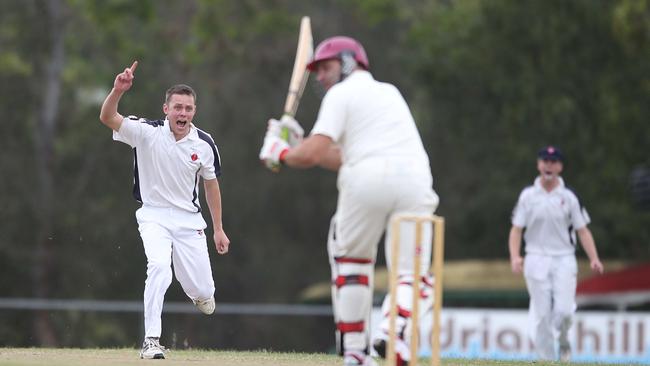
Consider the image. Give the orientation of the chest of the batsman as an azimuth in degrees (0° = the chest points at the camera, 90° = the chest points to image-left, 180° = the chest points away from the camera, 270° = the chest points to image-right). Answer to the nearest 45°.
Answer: approximately 135°

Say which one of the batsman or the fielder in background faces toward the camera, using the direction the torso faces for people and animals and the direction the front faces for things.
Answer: the fielder in background

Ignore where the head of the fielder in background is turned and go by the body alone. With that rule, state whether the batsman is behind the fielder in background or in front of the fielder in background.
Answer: in front

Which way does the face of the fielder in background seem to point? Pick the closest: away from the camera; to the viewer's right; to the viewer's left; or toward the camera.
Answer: toward the camera

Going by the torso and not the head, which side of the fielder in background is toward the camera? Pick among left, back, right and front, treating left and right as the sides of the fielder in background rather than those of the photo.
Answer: front

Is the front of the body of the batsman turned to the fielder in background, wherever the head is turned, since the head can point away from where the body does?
no

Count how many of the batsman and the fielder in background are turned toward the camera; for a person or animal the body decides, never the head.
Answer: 1
